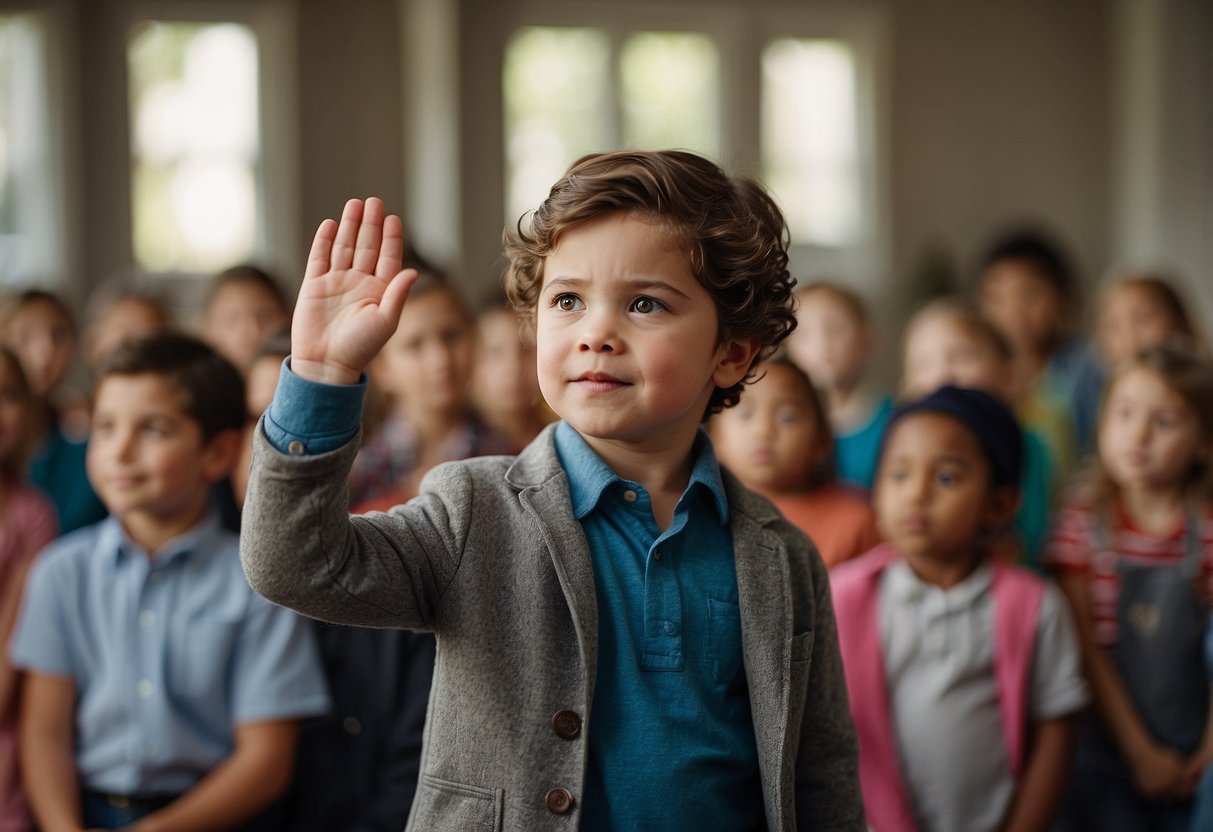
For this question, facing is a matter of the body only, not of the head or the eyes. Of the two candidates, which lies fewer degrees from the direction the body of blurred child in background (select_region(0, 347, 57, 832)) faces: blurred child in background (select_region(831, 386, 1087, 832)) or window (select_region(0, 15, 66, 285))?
the blurred child in background

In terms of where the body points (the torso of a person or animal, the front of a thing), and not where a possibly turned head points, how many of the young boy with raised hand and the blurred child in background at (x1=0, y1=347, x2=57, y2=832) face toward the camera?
2

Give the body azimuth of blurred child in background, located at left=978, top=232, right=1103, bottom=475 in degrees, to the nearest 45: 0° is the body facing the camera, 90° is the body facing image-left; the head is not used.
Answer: approximately 45°

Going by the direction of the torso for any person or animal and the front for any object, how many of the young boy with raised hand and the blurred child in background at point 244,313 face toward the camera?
2

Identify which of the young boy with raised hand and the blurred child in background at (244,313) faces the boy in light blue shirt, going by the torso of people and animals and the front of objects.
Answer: the blurred child in background

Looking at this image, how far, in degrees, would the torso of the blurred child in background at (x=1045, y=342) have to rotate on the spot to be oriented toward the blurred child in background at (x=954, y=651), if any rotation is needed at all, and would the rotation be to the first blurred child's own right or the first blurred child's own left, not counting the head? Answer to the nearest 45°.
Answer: approximately 45° to the first blurred child's own left

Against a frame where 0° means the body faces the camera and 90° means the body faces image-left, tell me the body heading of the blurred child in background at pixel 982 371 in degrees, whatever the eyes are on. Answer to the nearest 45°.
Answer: approximately 45°

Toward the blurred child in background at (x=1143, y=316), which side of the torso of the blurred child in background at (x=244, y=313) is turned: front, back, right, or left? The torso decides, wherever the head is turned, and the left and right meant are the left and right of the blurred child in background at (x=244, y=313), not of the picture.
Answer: left

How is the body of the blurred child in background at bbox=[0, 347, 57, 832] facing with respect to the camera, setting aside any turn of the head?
toward the camera

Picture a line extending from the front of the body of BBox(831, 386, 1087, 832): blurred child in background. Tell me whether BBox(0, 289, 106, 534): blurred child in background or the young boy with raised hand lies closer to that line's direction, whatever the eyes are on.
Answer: the young boy with raised hand
